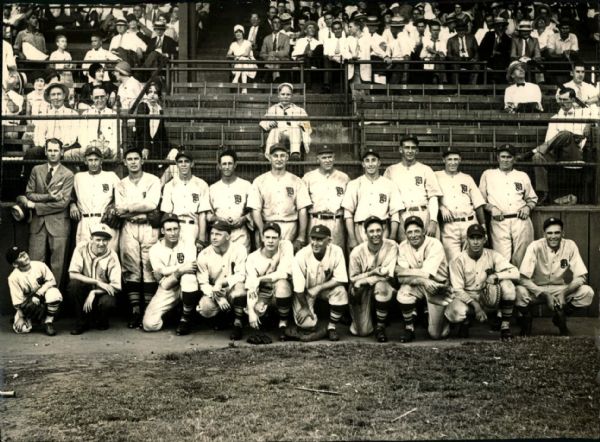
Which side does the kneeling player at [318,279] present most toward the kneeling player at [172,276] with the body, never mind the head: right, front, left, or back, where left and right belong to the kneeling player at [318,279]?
right

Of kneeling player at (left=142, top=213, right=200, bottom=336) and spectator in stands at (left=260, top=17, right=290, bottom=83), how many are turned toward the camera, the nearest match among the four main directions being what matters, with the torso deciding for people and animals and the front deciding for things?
2

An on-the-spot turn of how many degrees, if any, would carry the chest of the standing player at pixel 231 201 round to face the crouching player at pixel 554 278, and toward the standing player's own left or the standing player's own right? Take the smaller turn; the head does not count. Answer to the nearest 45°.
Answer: approximately 90° to the standing player's own left

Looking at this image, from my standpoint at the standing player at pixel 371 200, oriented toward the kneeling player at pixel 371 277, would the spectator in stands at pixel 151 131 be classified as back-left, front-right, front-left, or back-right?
back-right
